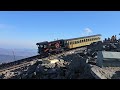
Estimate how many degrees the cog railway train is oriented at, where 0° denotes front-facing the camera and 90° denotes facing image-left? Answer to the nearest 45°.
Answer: approximately 45°
